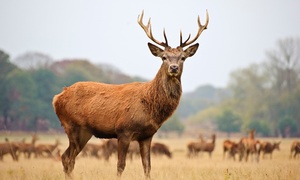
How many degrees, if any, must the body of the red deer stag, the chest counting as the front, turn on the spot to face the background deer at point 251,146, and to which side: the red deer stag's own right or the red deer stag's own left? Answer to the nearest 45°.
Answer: approximately 45° to the red deer stag's own left

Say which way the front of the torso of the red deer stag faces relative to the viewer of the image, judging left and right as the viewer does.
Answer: facing to the right of the viewer

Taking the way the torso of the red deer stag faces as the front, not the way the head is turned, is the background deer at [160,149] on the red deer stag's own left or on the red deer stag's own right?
on the red deer stag's own left
